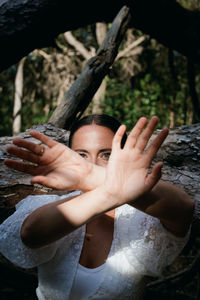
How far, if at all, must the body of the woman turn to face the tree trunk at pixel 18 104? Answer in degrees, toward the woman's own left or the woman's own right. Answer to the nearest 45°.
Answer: approximately 180°

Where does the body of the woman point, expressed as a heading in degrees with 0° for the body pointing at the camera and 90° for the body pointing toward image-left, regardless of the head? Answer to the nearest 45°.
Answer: approximately 0°

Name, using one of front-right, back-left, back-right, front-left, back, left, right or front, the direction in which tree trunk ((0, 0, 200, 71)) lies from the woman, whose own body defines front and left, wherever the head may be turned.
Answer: back

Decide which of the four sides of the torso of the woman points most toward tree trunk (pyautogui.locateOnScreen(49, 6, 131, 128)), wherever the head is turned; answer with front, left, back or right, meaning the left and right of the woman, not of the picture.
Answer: back

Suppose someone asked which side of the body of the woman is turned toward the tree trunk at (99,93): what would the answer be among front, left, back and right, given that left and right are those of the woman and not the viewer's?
back
